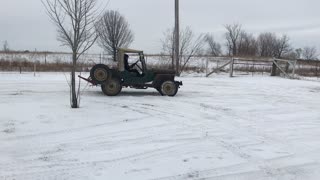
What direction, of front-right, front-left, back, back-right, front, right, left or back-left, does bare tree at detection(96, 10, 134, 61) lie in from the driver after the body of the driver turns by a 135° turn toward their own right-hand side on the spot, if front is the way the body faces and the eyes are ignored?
back-right

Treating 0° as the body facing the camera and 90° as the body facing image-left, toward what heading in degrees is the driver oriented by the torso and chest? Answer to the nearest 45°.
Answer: approximately 270°

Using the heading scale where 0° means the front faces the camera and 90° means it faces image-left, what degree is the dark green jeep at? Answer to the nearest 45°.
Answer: approximately 270°

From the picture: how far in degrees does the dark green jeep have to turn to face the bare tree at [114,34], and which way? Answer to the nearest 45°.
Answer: approximately 90° to its left
